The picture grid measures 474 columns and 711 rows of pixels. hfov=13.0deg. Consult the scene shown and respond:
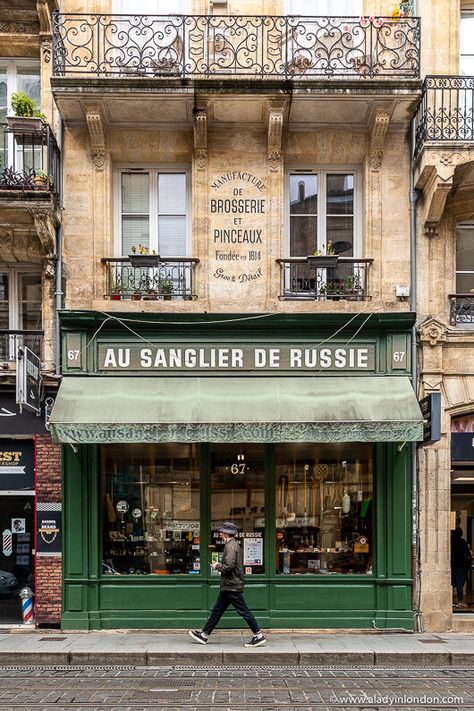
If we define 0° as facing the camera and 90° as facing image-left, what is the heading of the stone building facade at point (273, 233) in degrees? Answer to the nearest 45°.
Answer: approximately 0°

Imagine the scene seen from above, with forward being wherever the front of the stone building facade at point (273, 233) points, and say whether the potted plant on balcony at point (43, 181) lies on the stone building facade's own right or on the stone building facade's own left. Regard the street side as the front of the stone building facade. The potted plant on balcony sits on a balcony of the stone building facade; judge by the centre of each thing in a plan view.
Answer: on the stone building facade's own right

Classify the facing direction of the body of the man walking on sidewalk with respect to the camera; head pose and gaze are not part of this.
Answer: to the viewer's left

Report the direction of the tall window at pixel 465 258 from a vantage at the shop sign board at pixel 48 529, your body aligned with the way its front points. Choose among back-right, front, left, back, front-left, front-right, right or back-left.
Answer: left

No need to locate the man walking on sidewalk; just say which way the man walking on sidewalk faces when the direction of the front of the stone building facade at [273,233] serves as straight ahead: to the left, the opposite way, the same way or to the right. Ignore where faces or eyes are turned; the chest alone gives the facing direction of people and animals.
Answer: to the right

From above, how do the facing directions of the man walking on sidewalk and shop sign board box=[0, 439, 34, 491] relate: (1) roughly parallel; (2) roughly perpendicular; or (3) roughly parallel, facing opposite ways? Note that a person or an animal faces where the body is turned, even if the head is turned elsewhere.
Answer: roughly perpendicular
